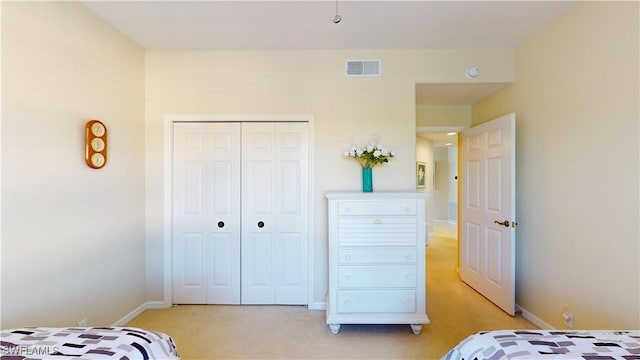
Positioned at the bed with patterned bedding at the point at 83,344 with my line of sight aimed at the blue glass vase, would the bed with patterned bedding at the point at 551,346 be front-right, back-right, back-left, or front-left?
front-right

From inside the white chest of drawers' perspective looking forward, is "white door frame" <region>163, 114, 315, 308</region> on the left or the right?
on its right

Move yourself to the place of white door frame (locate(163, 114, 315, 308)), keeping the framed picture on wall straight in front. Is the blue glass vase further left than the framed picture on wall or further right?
right

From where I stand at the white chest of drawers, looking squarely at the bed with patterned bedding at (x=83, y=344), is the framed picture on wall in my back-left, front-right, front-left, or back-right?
back-right

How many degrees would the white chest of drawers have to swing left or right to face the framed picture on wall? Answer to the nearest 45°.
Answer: approximately 180°

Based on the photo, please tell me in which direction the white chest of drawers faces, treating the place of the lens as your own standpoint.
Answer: facing the viewer

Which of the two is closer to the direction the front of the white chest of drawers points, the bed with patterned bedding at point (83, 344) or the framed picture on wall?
the bed with patterned bedding

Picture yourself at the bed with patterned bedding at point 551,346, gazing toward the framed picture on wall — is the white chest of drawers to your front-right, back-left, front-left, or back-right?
front-left

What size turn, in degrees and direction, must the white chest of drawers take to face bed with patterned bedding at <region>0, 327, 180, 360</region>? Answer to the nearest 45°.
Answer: approximately 45° to its right

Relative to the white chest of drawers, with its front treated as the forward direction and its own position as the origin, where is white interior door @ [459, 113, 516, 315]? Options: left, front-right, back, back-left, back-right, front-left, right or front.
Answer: back-left

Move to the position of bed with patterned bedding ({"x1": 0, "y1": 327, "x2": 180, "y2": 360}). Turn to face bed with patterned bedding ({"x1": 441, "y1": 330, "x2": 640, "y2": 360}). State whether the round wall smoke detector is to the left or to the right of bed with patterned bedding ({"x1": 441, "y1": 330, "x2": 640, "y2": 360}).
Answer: left

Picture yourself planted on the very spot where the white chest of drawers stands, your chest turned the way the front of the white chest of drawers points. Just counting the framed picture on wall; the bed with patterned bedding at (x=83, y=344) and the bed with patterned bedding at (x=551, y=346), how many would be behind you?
1
